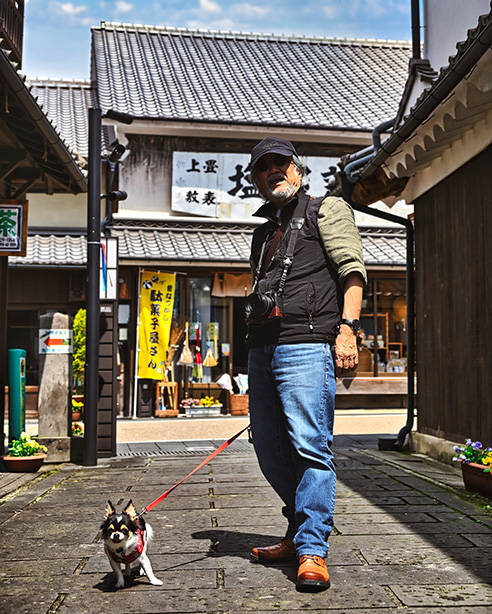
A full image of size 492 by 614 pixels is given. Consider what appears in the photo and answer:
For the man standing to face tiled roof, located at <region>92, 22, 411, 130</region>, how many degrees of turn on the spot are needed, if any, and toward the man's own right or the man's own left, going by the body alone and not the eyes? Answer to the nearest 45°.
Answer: approximately 135° to the man's own right

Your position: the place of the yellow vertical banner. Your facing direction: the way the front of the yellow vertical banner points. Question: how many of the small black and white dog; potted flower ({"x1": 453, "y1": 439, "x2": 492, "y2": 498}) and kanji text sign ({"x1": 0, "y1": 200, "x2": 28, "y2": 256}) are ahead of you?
3

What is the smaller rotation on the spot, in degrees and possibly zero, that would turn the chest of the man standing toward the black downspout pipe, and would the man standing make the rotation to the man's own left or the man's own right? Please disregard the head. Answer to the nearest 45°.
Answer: approximately 135° to the man's own right

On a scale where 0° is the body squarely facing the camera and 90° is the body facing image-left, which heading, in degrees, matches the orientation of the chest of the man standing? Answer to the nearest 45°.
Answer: approximately 45°

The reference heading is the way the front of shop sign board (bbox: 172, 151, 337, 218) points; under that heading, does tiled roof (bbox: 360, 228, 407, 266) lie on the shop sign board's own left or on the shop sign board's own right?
on the shop sign board's own left

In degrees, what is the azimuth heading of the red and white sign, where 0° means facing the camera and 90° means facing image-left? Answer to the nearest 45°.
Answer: approximately 0°

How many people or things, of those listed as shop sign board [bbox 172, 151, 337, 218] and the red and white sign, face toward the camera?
2

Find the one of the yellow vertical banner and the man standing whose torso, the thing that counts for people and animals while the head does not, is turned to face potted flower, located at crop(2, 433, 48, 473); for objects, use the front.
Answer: the yellow vertical banner

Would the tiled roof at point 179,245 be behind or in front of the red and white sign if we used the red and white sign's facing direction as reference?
behind
